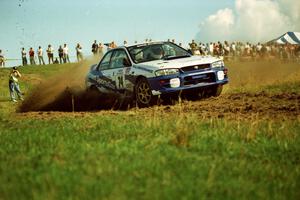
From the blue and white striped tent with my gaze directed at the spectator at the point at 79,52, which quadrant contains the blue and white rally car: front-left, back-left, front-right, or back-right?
front-left

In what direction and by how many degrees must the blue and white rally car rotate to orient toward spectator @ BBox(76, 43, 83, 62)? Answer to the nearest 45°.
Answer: approximately 135° to its left

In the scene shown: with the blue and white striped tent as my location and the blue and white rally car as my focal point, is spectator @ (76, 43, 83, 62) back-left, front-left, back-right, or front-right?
front-right

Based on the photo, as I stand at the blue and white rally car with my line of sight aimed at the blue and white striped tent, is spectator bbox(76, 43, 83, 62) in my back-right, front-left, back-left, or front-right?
front-left

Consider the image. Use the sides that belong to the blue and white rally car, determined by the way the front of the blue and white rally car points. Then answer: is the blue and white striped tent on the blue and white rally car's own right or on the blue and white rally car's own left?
on the blue and white rally car's own left

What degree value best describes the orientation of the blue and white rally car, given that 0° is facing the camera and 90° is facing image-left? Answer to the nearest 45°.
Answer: approximately 315°

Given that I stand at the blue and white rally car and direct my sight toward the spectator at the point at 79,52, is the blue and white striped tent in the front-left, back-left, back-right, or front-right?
front-right
